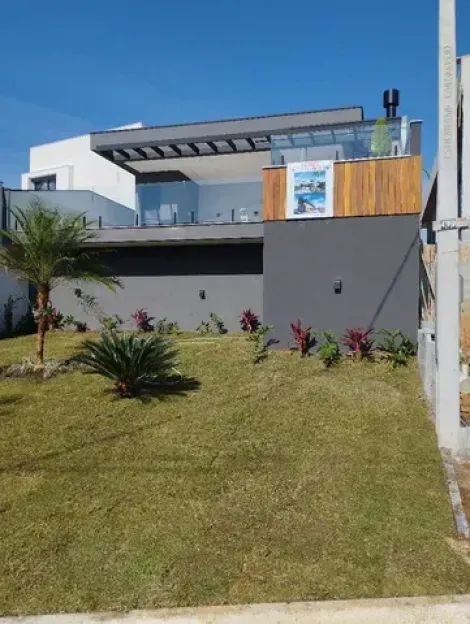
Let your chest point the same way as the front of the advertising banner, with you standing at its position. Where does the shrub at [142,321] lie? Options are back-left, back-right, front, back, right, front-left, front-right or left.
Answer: back-right

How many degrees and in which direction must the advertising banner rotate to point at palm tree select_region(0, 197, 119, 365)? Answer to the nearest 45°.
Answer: approximately 90° to its right

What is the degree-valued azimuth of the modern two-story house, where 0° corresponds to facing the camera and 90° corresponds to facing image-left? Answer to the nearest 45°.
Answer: approximately 0°

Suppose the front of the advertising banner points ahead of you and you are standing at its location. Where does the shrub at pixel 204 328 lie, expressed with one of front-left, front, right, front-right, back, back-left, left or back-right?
back-right

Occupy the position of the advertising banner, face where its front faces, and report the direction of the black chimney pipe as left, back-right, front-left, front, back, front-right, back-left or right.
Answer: back-left
